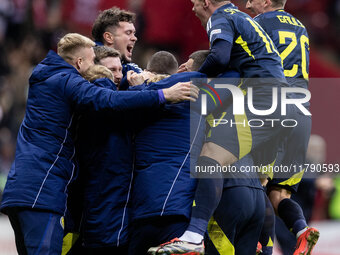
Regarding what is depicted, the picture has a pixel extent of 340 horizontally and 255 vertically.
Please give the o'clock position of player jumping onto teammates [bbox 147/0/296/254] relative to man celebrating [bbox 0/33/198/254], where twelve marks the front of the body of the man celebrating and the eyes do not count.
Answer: The player jumping onto teammates is roughly at 1 o'clock from the man celebrating.

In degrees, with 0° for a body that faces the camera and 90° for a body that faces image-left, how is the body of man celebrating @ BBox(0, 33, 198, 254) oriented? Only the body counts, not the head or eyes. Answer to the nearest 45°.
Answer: approximately 225°

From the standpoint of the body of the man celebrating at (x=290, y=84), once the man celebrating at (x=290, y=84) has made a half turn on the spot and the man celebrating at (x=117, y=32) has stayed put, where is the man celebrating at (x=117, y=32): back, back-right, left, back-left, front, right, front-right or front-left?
back-right

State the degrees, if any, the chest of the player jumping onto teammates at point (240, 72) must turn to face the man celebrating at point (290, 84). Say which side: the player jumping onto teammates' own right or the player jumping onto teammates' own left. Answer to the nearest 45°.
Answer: approximately 135° to the player jumping onto teammates' own right

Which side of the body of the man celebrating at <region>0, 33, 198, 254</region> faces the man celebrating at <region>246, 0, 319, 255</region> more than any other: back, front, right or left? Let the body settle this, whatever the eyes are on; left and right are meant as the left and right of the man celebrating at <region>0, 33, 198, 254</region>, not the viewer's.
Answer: front

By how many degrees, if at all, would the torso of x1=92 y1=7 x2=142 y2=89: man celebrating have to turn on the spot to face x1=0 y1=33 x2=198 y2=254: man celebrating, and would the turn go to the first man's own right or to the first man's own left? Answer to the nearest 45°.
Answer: approximately 45° to the first man's own right

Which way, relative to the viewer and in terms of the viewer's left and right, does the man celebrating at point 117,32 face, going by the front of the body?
facing the viewer and to the right of the viewer
